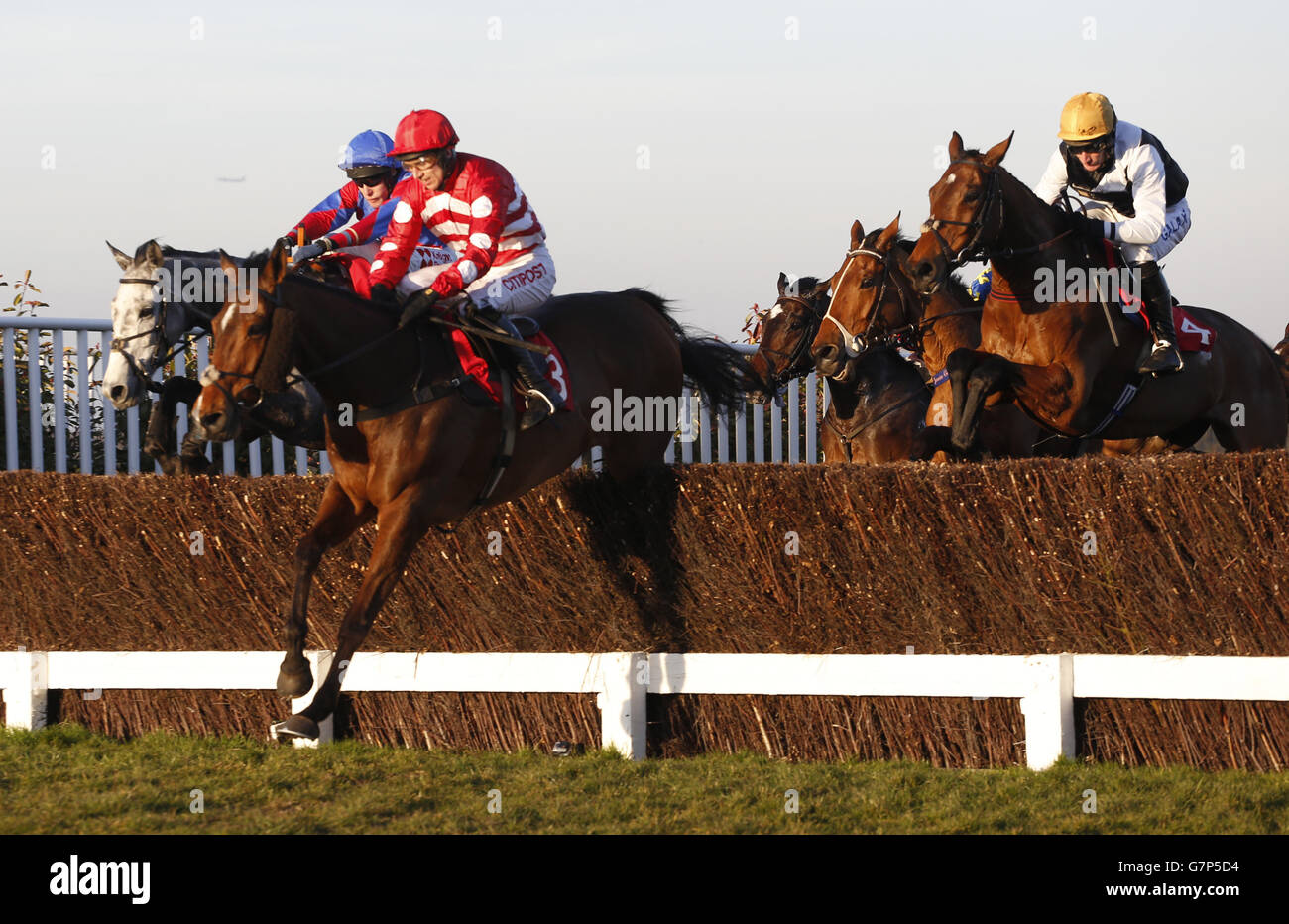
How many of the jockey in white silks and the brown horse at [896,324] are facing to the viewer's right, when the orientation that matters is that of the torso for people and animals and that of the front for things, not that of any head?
0

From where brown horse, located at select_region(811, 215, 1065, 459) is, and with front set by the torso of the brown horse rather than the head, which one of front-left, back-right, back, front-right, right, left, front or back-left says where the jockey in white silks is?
left

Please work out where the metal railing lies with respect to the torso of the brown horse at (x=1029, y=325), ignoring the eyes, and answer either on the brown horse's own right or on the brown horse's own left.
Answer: on the brown horse's own right

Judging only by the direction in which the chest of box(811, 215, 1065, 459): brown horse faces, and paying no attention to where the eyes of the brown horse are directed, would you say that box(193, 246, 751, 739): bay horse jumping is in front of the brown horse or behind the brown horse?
in front

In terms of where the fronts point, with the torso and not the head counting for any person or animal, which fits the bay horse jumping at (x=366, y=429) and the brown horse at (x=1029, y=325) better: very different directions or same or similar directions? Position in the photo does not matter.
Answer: same or similar directions

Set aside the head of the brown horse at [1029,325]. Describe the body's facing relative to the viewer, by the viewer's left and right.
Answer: facing the viewer and to the left of the viewer

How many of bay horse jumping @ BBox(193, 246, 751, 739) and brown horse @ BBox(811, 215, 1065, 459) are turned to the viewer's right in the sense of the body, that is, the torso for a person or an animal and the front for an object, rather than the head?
0

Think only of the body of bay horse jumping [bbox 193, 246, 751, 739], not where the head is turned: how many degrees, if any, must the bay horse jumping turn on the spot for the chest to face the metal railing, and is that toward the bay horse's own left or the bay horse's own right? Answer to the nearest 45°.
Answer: approximately 90° to the bay horse's own right

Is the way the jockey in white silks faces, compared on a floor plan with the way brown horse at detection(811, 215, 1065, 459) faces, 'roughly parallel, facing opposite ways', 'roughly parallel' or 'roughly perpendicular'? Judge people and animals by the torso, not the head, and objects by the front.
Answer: roughly parallel

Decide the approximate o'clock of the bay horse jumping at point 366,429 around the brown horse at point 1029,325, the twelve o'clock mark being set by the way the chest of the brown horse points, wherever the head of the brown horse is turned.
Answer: The bay horse jumping is roughly at 12 o'clock from the brown horse.

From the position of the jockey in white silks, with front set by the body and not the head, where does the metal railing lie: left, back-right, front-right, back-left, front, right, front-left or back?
front-right

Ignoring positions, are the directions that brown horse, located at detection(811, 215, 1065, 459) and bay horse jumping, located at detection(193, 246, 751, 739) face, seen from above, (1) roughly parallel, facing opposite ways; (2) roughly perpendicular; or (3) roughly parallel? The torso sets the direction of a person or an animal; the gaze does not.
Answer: roughly parallel

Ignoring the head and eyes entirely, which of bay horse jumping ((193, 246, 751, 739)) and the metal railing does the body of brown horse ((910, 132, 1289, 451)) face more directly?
the bay horse jumping
